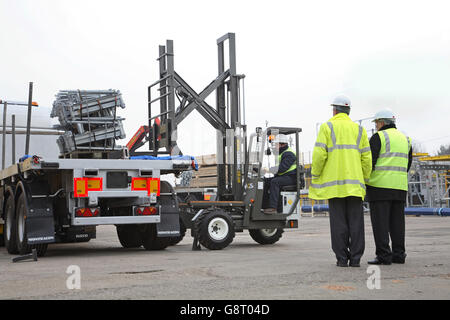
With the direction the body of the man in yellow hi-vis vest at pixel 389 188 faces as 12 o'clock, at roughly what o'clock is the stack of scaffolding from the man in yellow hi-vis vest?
The stack of scaffolding is roughly at 11 o'clock from the man in yellow hi-vis vest.

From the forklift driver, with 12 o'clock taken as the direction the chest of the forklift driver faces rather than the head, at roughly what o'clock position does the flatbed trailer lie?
The flatbed trailer is roughly at 11 o'clock from the forklift driver.

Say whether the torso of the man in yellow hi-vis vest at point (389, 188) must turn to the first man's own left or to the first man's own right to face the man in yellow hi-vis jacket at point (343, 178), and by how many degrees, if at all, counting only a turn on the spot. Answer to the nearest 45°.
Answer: approximately 90° to the first man's own left

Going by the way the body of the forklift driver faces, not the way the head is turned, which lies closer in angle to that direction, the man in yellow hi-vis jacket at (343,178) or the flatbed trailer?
the flatbed trailer

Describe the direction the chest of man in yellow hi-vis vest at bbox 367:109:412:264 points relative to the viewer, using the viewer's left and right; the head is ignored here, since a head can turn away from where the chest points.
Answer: facing away from the viewer and to the left of the viewer

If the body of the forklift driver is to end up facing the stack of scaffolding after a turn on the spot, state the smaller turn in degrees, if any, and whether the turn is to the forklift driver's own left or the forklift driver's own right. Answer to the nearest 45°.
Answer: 0° — they already face it

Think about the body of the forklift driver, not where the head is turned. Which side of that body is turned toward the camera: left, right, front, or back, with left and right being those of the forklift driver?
left

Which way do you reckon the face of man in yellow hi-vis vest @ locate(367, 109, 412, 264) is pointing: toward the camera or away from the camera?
away from the camera
